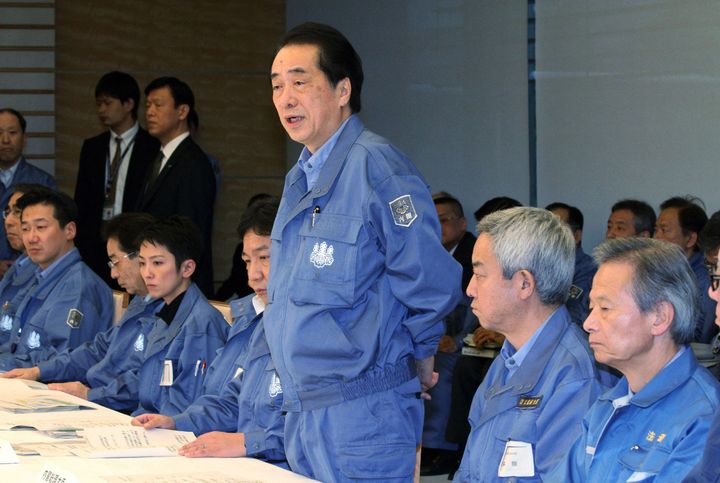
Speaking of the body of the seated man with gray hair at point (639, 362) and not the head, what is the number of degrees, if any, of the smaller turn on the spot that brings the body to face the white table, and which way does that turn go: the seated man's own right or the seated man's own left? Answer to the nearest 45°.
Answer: approximately 45° to the seated man's own right

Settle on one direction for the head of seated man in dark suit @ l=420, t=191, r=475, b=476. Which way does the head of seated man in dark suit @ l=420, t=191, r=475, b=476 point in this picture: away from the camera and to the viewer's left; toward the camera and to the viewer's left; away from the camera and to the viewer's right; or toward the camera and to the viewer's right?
toward the camera and to the viewer's left

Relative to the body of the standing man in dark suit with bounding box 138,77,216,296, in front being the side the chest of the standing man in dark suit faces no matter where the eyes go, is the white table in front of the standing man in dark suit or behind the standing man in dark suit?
in front

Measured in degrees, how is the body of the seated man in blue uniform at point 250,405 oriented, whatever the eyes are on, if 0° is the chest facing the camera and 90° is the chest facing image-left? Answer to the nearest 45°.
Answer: approximately 45°

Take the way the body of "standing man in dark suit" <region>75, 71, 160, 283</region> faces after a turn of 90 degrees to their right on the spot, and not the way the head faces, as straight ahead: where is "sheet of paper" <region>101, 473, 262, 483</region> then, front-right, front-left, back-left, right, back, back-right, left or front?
back-left

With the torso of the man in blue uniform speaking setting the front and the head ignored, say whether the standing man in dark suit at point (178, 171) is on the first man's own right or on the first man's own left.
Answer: on the first man's own right

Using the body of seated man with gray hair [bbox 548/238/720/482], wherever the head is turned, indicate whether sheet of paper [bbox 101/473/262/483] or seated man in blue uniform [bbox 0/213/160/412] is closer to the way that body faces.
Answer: the sheet of paper

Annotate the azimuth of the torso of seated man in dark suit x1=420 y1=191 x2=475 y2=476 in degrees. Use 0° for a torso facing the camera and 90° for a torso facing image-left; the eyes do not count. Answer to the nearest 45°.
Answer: approximately 45°

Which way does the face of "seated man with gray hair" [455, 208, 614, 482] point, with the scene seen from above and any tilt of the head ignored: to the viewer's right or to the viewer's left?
to the viewer's left

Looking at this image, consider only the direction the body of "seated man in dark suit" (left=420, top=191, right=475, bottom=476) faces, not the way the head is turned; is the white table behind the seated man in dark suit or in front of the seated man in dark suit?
in front

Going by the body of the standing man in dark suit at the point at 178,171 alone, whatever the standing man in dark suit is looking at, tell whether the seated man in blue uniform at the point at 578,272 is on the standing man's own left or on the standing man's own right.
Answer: on the standing man's own left
